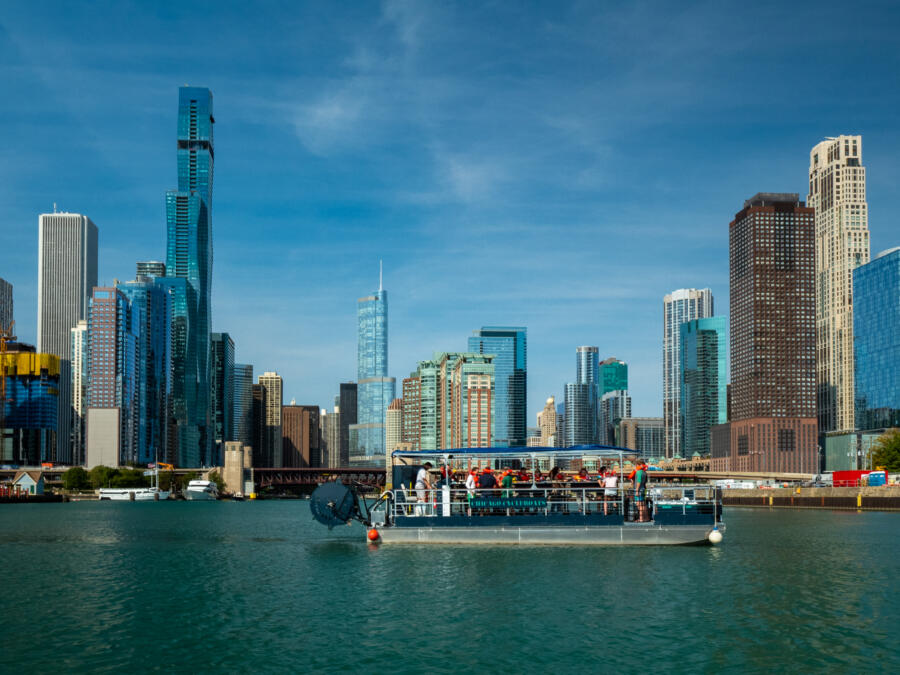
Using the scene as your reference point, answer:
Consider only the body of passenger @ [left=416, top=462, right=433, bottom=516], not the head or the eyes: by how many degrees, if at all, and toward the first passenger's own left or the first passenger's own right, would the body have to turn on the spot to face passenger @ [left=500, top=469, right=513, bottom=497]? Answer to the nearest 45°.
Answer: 0° — they already face them

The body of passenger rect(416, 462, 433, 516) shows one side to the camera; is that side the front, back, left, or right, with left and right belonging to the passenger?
right

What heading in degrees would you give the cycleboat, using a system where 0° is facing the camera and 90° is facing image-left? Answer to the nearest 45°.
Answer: approximately 270°

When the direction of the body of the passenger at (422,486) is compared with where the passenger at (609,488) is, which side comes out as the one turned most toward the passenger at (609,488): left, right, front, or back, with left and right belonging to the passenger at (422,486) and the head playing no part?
front

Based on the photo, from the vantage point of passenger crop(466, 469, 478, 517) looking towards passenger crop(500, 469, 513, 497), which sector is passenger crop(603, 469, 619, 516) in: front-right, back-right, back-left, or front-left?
front-right

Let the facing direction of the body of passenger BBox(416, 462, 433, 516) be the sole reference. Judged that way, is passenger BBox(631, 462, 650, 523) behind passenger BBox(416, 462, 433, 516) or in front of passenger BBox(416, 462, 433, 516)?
in front
